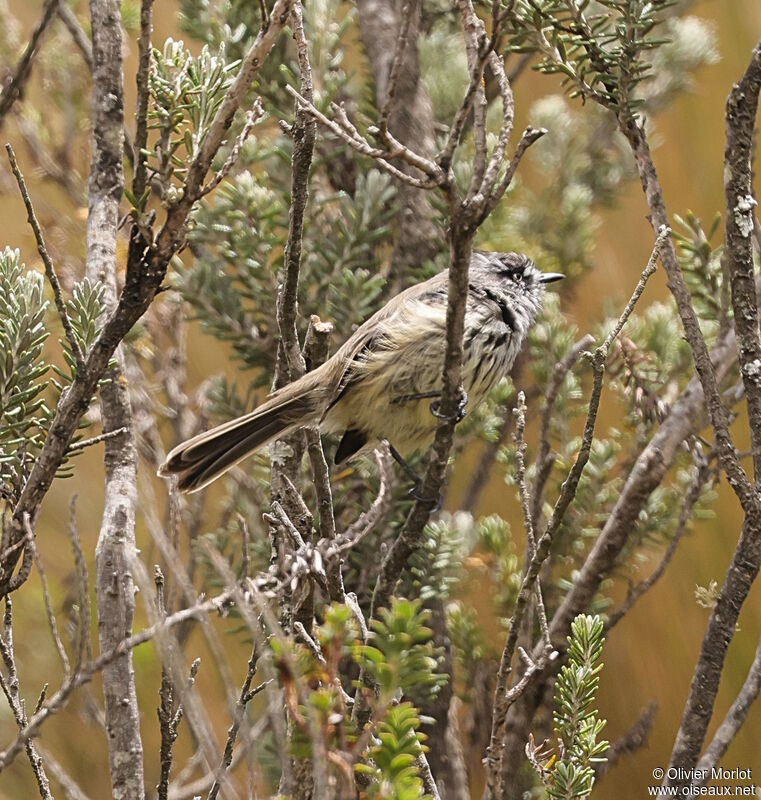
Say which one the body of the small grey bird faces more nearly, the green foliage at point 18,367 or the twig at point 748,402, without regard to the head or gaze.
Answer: the twig

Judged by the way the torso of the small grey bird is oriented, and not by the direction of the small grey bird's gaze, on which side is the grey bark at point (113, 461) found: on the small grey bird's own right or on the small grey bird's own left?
on the small grey bird's own right

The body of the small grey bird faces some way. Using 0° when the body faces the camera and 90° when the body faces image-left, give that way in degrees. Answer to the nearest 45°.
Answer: approximately 270°

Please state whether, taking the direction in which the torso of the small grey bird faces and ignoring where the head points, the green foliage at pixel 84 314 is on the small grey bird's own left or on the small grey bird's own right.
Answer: on the small grey bird's own right

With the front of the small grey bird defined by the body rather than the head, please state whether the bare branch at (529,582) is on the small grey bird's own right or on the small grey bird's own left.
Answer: on the small grey bird's own right
